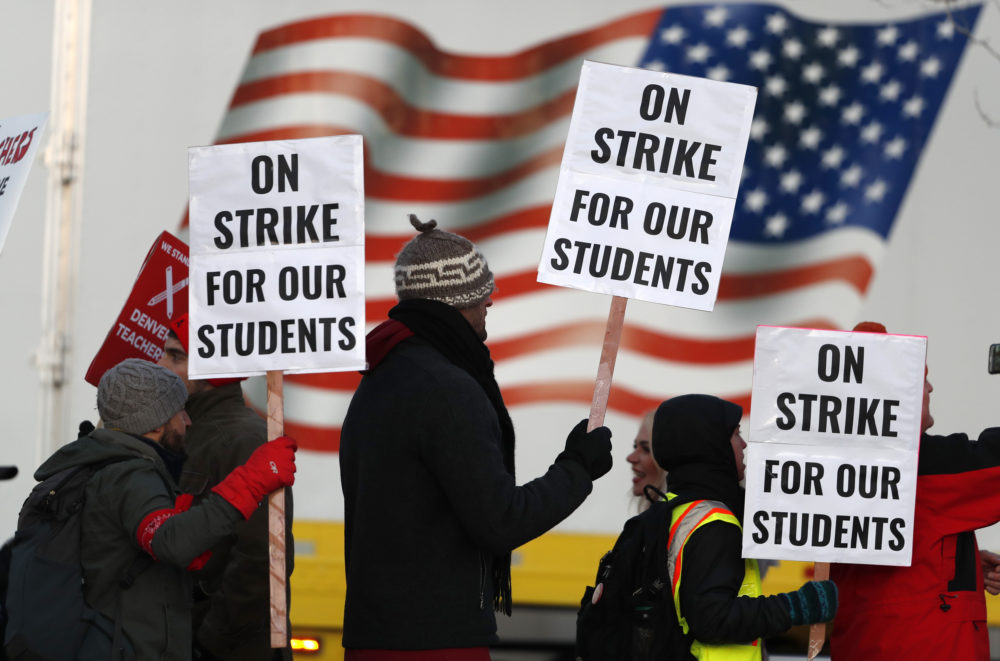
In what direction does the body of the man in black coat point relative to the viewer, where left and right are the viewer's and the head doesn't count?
facing away from the viewer and to the right of the viewer

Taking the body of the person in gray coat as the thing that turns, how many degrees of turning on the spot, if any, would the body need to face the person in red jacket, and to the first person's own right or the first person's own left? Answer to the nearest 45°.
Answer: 0° — they already face them

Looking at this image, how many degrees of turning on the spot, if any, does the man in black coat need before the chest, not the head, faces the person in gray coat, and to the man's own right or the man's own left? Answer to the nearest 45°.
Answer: approximately 135° to the man's own left

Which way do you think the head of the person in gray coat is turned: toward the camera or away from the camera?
away from the camera

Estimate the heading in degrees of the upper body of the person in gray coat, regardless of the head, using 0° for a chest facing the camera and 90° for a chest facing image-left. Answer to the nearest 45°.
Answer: approximately 270°
